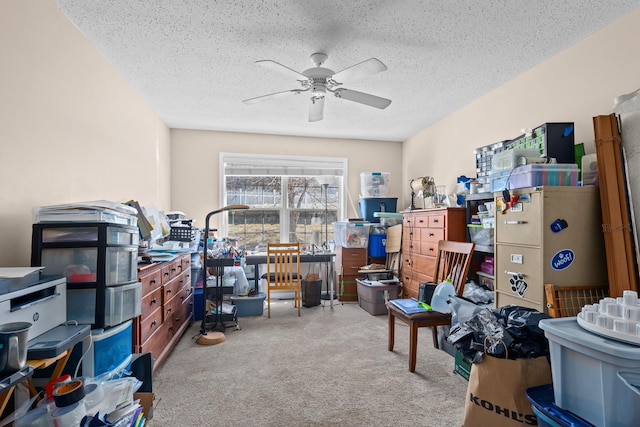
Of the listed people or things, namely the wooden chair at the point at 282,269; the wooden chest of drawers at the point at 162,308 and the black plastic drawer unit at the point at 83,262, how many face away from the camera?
1

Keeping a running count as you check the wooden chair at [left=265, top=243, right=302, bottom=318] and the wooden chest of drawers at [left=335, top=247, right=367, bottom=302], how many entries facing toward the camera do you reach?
1

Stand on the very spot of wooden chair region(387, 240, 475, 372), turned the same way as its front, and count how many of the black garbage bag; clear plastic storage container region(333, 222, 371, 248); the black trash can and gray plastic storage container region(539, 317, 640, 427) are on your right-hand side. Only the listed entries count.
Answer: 2

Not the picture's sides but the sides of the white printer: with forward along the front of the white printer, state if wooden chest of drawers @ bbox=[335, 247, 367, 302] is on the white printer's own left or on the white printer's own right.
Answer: on the white printer's own left

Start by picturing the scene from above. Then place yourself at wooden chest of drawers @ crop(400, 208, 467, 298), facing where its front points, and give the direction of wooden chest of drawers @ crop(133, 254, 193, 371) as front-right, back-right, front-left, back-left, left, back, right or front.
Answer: front

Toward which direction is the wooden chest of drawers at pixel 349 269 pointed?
toward the camera

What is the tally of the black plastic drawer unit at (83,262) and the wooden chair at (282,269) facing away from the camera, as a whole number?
1

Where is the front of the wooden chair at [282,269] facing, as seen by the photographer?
facing away from the viewer

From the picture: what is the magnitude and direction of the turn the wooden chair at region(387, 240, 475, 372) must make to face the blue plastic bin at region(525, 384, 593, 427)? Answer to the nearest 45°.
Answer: approximately 45° to its left

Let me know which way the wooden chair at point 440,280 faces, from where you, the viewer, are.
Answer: facing the viewer and to the left of the viewer

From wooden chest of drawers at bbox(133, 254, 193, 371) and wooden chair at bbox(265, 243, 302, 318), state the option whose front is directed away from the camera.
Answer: the wooden chair

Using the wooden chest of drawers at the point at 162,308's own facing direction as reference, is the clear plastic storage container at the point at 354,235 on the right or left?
on its left

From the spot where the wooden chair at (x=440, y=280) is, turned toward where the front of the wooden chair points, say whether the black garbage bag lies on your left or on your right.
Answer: on your left

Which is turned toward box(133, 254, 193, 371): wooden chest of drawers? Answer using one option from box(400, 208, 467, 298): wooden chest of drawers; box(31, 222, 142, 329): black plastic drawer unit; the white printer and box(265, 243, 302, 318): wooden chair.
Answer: box(400, 208, 467, 298): wooden chest of drawers

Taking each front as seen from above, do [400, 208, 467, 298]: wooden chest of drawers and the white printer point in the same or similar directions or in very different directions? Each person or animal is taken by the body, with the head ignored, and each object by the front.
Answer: very different directions

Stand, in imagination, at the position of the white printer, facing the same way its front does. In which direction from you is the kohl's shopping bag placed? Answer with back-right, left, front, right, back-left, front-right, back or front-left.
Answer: front

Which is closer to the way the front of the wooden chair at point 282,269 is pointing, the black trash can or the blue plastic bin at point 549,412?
the black trash can

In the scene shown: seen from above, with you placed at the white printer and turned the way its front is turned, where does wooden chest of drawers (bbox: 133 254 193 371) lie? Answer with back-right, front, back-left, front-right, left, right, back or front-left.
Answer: left
